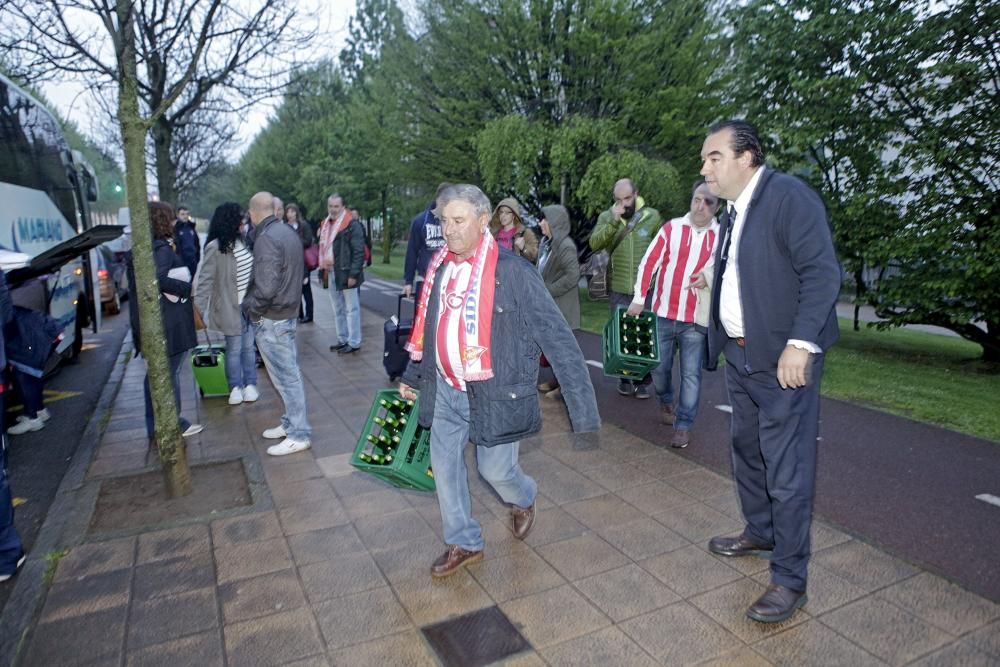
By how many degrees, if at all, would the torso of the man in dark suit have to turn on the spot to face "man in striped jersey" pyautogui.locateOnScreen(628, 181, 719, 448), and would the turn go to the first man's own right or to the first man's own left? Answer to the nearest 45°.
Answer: approximately 135° to the first man's own right

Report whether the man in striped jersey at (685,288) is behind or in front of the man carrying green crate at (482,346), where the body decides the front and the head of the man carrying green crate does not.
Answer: behind

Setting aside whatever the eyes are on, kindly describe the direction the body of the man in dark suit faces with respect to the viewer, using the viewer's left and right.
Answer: facing the viewer and to the left of the viewer

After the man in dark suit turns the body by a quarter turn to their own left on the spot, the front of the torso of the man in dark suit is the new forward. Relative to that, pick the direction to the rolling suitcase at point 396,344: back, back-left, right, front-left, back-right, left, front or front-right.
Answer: back

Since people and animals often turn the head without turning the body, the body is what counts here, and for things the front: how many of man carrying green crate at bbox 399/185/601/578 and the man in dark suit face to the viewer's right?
0

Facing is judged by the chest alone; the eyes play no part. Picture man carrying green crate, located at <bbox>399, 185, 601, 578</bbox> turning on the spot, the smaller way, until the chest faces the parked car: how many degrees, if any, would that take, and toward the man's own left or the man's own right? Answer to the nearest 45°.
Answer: approximately 90° to the man's own right

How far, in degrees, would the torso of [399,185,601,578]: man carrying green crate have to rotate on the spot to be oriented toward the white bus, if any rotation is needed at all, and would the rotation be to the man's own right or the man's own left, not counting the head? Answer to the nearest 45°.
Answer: approximately 90° to the man's own right

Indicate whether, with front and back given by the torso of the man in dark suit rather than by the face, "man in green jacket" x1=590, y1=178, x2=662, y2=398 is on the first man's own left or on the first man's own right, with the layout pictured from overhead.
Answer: on the first man's own right

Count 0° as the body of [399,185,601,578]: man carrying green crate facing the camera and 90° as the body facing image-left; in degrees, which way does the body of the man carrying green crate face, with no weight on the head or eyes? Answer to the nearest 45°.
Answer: approximately 45°

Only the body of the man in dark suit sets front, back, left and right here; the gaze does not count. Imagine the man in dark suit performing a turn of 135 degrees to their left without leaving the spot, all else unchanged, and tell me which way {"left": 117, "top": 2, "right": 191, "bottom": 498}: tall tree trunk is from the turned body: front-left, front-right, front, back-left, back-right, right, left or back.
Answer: back

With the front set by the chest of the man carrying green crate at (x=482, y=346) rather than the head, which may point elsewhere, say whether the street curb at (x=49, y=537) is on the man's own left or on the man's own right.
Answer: on the man's own right

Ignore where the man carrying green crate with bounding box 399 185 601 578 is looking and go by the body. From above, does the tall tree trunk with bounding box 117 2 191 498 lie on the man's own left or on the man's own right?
on the man's own right

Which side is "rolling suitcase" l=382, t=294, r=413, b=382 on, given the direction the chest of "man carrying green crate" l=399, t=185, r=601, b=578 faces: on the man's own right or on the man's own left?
on the man's own right

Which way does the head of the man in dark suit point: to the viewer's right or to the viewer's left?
to the viewer's left
